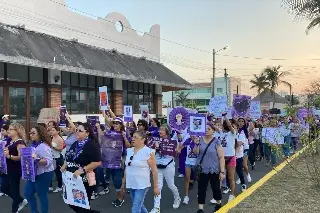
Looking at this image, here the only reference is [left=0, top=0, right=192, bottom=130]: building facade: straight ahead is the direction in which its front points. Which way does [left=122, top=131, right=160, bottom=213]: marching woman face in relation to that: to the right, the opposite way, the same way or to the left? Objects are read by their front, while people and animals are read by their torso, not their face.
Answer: to the right

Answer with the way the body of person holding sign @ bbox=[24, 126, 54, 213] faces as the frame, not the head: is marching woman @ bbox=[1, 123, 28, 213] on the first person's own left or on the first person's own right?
on the first person's own right

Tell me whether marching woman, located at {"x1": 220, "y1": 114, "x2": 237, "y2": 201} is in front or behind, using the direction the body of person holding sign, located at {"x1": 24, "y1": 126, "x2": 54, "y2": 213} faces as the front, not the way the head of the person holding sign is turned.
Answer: behind

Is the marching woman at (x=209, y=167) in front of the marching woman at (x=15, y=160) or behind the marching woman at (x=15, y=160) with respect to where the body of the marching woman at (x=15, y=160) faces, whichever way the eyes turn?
behind
